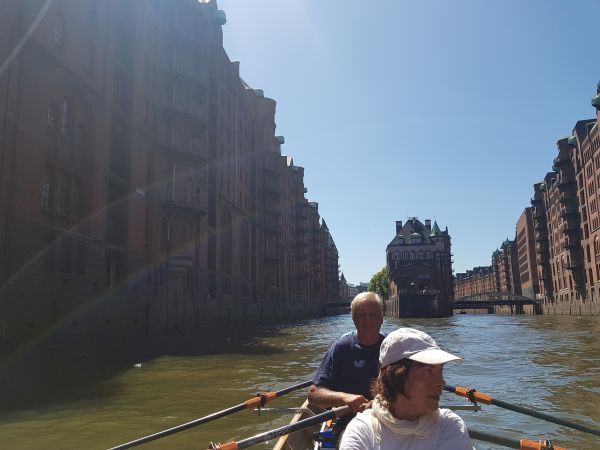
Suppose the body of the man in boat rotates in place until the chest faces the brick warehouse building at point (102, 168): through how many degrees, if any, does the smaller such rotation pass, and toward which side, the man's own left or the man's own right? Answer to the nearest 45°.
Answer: approximately 135° to the man's own right

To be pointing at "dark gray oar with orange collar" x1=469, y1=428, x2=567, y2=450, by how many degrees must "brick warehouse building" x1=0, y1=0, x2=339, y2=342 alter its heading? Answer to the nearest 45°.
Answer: approximately 45° to its right

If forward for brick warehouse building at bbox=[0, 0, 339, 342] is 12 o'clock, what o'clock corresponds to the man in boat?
The man in boat is roughly at 1 o'clock from the brick warehouse building.

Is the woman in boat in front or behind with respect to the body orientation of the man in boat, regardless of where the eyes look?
in front

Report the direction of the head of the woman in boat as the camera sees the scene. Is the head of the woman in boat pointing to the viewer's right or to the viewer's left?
to the viewer's right

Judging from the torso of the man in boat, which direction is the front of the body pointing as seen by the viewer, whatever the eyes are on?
toward the camera

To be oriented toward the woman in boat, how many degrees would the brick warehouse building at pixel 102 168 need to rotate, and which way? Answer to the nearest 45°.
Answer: approximately 45° to its right

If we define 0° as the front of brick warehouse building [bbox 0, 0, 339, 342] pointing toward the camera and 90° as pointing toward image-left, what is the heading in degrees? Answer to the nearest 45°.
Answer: approximately 315°

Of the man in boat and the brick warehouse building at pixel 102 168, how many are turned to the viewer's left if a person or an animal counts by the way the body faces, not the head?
0
